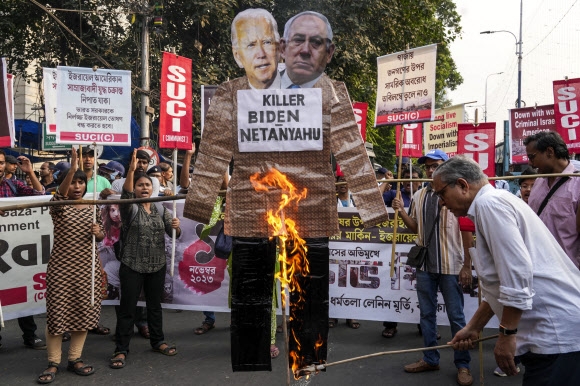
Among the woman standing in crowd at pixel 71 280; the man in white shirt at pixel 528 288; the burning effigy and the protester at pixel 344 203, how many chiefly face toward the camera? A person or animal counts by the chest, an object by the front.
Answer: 3

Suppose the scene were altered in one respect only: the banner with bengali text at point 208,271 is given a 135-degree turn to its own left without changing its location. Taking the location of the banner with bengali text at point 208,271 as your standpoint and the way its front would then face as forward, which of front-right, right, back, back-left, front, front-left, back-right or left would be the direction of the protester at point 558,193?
right

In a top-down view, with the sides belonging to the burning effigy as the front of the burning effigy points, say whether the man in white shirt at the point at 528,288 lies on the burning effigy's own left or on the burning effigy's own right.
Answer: on the burning effigy's own left

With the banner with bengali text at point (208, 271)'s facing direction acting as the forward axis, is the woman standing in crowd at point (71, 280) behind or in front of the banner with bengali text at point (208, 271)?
in front

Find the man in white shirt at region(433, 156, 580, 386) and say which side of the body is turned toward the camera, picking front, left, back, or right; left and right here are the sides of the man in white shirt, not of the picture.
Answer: left

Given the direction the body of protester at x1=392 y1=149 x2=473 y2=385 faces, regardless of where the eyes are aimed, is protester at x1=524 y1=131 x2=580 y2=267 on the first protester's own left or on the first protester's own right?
on the first protester's own left

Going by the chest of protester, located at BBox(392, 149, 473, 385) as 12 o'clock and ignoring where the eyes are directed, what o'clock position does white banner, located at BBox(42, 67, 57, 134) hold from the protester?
The white banner is roughly at 2 o'clock from the protester.

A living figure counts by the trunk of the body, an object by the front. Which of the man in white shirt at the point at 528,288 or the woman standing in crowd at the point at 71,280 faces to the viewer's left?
the man in white shirt

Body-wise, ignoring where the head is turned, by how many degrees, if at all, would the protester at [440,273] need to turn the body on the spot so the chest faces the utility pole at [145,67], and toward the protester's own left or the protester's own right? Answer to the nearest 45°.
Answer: approximately 90° to the protester's own right

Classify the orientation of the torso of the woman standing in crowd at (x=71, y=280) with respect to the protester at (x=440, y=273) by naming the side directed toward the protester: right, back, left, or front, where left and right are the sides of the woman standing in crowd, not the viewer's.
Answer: left

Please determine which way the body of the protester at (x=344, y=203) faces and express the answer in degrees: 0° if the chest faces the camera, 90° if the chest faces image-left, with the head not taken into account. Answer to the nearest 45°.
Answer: approximately 0°

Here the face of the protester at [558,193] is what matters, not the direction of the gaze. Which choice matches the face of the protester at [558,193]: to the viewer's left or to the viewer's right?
to the viewer's left

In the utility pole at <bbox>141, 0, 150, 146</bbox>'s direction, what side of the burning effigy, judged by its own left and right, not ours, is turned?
back
